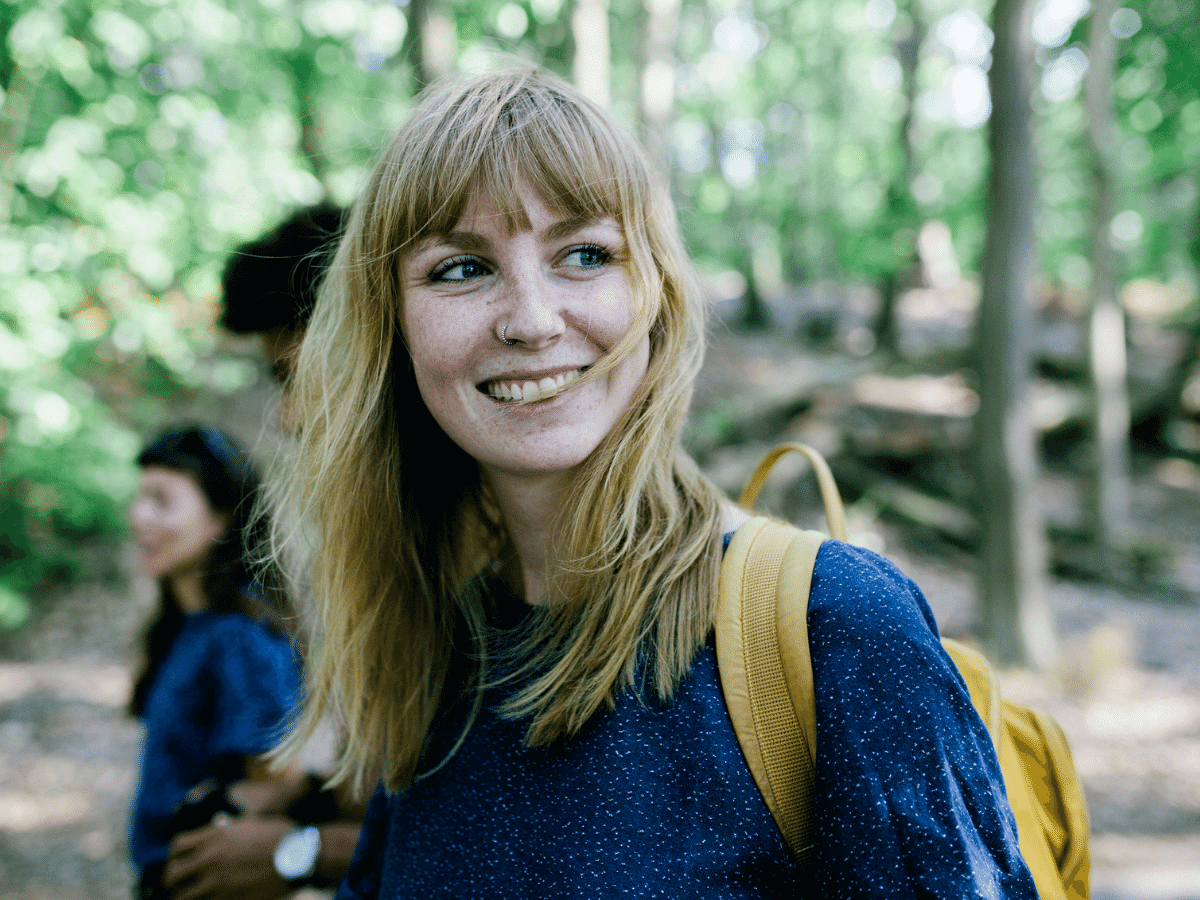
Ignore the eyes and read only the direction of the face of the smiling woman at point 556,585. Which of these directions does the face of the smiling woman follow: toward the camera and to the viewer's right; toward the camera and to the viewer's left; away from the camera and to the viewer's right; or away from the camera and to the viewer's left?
toward the camera and to the viewer's right

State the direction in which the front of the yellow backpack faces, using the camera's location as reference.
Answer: facing away from the viewer and to the right of the viewer

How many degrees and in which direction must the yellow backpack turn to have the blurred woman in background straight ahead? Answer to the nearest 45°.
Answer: approximately 135° to its left

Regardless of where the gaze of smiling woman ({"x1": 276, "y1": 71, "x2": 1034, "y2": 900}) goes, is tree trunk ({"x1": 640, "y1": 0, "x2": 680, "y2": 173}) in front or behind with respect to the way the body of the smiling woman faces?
behind

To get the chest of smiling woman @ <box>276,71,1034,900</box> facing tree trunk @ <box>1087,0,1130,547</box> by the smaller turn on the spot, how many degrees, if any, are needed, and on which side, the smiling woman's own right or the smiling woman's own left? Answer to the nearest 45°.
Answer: approximately 180°

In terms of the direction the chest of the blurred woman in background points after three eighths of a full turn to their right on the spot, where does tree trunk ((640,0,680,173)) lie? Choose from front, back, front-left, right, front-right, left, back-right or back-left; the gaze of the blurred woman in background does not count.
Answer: front-right

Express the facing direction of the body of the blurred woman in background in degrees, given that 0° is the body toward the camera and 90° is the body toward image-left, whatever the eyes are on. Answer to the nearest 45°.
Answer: approximately 45°
